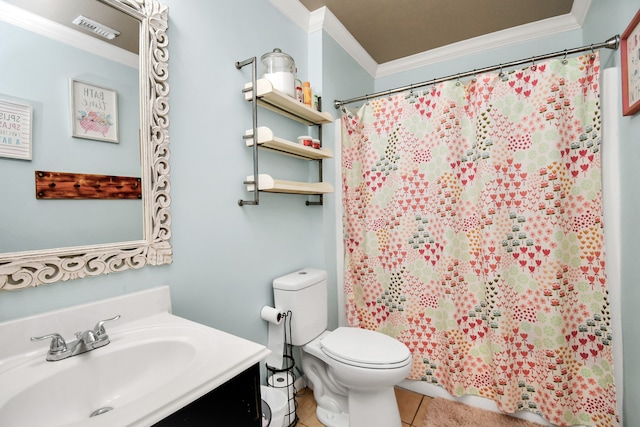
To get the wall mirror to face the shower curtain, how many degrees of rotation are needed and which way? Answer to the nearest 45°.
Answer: approximately 45° to its left

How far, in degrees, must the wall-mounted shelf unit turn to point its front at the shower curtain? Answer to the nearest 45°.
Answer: approximately 45° to its left

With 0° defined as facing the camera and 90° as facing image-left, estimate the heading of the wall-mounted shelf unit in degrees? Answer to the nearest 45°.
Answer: approximately 315°

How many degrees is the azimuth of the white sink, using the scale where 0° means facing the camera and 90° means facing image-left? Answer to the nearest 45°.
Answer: approximately 315°

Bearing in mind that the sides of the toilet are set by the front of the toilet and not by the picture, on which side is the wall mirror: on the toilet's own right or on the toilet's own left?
on the toilet's own right

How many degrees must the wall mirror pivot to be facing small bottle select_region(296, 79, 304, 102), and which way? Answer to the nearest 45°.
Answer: approximately 45° to its left

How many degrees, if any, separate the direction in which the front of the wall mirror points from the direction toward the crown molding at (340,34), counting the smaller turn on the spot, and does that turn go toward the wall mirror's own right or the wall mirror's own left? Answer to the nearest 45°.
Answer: approximately 45° to the wall mirror's own left

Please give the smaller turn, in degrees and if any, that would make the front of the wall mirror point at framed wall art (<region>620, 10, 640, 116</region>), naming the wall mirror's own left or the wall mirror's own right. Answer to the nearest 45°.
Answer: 0° — it already faces it

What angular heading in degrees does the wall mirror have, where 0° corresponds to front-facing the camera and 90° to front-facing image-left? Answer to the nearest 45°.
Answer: approximately 315°
